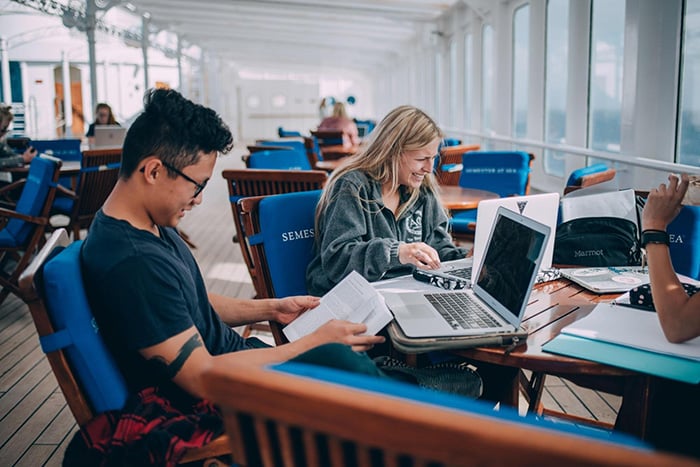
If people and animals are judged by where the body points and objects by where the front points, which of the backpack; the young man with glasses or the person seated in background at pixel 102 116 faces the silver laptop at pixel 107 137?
the person seated in background

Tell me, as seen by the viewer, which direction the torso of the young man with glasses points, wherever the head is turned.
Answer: to the viewer's right

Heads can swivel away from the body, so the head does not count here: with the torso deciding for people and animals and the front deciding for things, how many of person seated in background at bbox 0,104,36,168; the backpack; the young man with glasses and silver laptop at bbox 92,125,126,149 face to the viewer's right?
2

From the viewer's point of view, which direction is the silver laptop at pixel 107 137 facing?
away from the camera

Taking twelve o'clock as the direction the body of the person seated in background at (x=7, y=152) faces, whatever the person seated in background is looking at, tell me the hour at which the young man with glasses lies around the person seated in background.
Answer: The young man with glasses is roughly at 3 o'clock from the person seated in background.

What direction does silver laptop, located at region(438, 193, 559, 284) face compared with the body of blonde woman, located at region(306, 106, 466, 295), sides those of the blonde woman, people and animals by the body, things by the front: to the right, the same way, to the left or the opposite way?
the opposite way

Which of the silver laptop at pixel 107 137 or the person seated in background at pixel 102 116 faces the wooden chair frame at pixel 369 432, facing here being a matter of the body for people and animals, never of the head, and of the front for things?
the person seated in background

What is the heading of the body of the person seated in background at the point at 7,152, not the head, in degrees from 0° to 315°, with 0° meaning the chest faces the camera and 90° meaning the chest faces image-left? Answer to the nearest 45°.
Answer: approximately 270°

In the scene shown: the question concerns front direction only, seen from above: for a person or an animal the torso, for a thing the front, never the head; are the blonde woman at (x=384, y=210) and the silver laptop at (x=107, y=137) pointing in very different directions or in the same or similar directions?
very different directions

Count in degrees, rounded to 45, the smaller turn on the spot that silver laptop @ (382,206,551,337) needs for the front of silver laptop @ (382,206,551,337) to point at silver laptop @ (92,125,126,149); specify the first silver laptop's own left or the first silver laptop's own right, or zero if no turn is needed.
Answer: approximately 45° to the first silver laptop's own right

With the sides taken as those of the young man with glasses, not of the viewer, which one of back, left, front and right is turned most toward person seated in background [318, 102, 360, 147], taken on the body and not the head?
left
